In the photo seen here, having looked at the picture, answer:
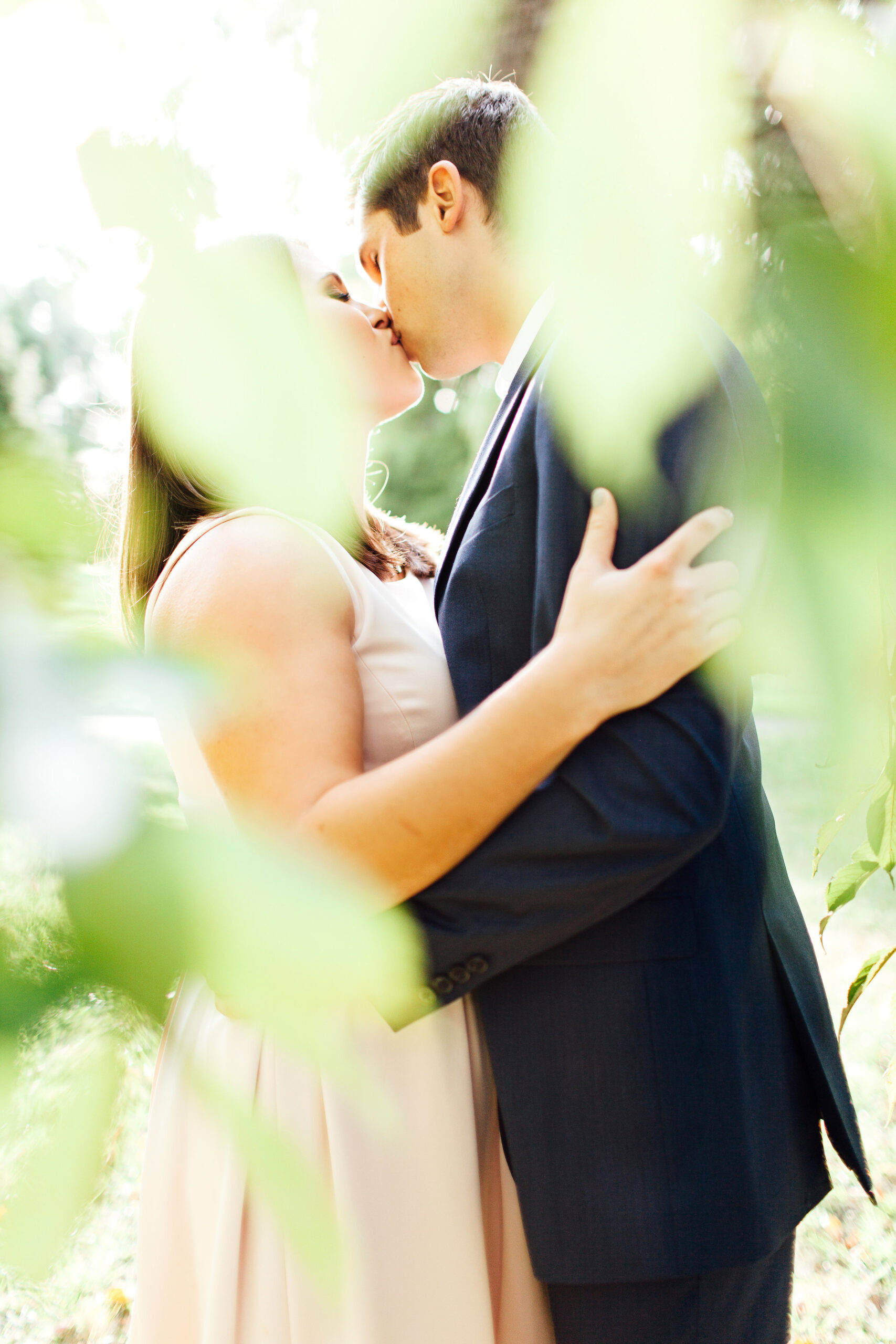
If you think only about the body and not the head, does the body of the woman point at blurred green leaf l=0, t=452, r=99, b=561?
no

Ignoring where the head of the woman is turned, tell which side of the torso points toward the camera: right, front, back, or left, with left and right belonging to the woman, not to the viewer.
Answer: right

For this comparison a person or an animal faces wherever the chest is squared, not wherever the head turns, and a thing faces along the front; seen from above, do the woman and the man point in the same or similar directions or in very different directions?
very different directions

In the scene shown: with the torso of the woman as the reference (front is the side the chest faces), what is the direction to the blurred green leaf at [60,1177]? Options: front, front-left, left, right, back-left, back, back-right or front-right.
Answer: right

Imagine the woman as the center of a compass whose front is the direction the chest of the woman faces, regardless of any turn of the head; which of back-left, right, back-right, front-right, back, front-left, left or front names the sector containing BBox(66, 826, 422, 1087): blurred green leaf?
right

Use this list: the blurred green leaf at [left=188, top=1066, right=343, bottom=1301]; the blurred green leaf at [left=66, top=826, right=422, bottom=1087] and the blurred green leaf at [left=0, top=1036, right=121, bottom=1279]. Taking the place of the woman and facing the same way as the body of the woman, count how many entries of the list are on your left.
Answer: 0

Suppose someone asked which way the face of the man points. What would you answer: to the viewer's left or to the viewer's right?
to the viewer's left

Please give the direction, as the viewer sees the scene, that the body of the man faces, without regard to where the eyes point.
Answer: to the viewer's left

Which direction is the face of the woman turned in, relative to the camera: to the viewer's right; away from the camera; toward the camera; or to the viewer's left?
to the viewer's right
